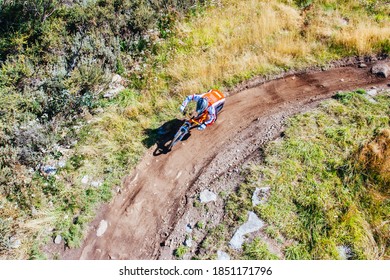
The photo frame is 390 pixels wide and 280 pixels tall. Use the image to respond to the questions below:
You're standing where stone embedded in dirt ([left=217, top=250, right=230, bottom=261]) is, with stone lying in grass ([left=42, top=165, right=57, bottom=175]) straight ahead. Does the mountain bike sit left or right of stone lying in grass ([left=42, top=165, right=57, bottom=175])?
right

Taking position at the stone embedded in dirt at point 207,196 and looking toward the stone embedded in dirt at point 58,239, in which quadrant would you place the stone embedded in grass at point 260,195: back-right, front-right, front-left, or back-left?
back-left

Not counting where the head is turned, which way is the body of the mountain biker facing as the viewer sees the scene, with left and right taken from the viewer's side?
facing the viewer and to the left of the viewer

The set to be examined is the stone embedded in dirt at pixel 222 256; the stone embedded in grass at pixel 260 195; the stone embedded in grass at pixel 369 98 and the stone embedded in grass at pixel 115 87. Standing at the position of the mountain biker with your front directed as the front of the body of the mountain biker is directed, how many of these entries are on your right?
1

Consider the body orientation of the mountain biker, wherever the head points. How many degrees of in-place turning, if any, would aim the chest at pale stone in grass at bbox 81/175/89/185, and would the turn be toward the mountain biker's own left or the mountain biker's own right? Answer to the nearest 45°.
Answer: approximately 45° to the mountain biker's own right

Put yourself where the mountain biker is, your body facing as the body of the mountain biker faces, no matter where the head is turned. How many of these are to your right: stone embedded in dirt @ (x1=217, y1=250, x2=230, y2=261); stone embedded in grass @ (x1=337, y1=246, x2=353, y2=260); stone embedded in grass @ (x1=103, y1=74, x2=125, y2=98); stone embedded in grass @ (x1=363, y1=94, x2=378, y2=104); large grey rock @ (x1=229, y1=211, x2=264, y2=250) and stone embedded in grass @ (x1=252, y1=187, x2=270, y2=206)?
1

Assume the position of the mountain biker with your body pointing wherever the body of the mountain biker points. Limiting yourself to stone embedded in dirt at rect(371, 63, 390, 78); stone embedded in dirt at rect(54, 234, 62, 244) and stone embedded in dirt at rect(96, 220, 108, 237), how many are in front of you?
2

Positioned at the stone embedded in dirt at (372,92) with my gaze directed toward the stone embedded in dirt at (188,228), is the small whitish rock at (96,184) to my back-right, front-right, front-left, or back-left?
front-right

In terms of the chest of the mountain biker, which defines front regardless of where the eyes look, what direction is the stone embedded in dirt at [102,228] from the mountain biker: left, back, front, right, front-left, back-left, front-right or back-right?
front

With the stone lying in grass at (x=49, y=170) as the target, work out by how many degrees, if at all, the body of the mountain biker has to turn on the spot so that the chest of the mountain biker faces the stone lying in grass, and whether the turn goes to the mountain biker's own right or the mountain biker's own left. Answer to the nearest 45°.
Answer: approximately 45° to the mountain biker's own right

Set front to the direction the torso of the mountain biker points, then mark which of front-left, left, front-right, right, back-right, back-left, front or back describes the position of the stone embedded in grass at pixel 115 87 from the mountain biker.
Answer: right

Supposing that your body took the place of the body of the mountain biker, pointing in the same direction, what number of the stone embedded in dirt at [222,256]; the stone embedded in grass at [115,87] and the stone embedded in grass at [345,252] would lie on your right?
1
